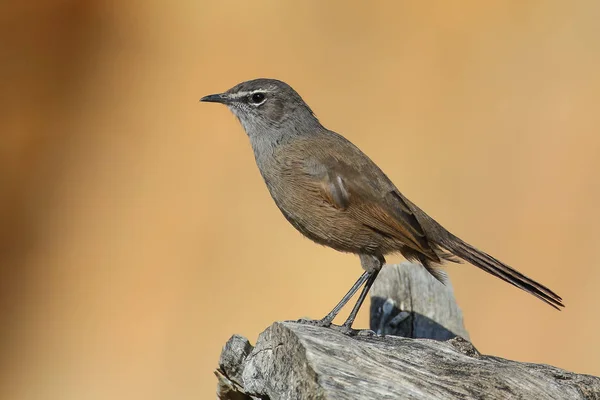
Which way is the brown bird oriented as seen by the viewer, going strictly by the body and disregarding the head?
to the viewer's left
